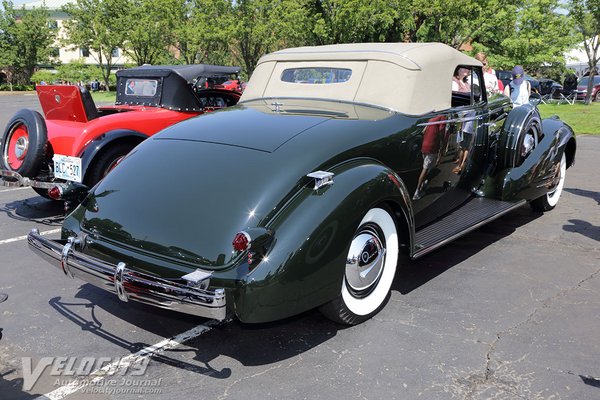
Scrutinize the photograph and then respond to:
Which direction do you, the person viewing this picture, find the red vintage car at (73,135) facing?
facing away from the viewer and to the right of the viewer

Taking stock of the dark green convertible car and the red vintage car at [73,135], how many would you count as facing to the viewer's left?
0

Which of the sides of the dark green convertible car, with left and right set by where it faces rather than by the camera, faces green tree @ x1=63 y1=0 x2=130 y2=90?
left

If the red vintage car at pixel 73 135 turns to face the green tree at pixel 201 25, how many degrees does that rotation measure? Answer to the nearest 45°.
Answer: approximately 45° to its left

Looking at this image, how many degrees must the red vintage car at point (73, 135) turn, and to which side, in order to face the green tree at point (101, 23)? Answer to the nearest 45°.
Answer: approximately 45° to its left

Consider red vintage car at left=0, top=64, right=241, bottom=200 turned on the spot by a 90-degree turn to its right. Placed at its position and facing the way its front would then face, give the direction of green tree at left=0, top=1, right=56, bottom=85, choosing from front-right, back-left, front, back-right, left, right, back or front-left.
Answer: back-left

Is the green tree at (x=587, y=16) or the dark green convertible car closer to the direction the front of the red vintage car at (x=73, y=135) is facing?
the green tree

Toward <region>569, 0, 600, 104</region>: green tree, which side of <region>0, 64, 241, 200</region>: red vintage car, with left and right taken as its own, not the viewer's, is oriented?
front

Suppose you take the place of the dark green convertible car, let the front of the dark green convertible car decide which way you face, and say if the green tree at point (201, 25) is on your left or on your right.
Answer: on your left

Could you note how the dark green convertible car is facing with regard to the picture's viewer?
facing away from the viewer and to the right of the viewer

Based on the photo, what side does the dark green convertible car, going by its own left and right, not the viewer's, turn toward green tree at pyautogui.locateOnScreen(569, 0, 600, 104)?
front
